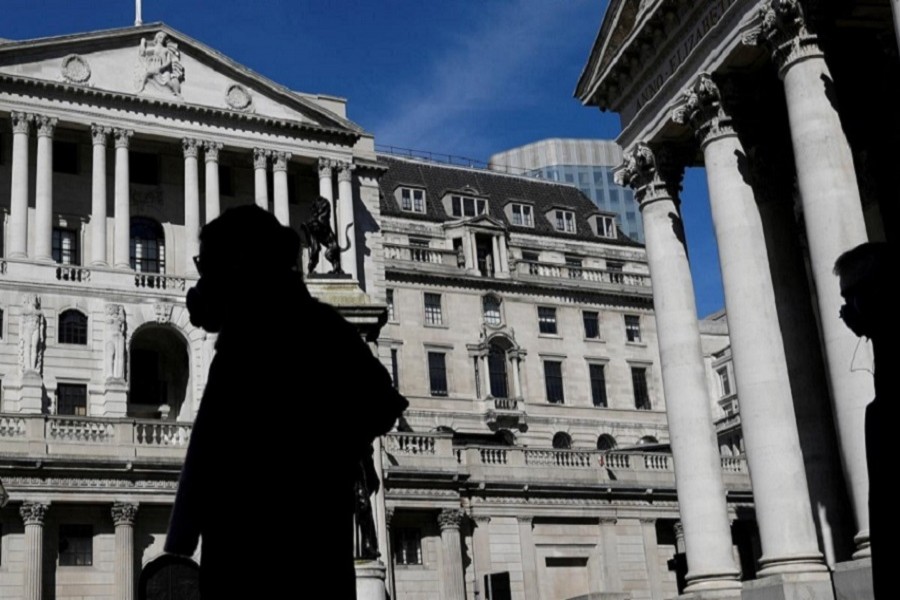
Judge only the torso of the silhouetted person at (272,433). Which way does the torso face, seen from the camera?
to the viewer's left

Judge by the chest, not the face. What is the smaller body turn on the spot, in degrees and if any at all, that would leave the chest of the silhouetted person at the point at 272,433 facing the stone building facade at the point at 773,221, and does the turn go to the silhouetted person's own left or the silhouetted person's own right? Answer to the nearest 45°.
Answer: approximately 135° to the silhouetted person's own right

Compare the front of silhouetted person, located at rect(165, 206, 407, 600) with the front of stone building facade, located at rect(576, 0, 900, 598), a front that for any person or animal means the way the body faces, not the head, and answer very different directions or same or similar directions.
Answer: same or similar directions

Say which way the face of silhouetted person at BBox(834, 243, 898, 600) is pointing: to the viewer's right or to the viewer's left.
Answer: to the viewer's left

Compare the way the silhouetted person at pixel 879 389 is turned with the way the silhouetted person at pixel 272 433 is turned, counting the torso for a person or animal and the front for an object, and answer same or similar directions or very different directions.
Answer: same or similar directions

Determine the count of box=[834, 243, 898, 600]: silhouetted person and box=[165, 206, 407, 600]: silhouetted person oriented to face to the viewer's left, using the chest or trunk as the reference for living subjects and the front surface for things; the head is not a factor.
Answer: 2

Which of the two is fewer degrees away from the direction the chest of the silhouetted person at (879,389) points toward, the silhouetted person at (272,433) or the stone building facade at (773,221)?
the silhouetted person

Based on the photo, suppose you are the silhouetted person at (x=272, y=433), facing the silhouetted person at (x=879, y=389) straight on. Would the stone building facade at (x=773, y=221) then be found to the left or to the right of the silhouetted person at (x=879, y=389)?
left

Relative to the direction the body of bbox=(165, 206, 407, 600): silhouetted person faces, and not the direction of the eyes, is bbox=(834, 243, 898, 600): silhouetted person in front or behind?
behind

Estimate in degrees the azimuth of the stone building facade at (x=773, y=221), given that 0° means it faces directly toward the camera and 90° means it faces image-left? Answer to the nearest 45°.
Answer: approximately 45°

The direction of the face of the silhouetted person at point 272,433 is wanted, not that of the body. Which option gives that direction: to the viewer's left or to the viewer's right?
to the viewer's left

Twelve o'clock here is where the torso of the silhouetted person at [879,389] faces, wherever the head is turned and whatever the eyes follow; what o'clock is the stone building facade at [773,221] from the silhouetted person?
The stone building facade is roughly at 3 o'clock from the silhouetted person.

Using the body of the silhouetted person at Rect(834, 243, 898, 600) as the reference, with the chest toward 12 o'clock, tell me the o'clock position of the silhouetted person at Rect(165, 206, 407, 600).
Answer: the silhouetted person at Rect(165, 206, 407, 600) is roughly at 11 o'clock from the silhouetted person at Rect(834, 243, 898, 600).

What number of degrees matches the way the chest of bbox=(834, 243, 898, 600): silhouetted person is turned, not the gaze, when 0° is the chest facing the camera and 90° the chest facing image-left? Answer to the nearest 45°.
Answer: approximately 90°
